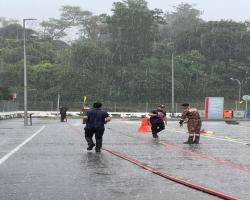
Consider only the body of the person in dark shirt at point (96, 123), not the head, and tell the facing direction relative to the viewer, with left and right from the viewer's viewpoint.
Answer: facing away from the viewer

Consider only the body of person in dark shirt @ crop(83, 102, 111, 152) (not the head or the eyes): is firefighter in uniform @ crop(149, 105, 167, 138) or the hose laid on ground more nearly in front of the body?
the firefighter in uniform

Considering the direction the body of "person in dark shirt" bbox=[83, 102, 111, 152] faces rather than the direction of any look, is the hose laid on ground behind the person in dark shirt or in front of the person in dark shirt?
behind
